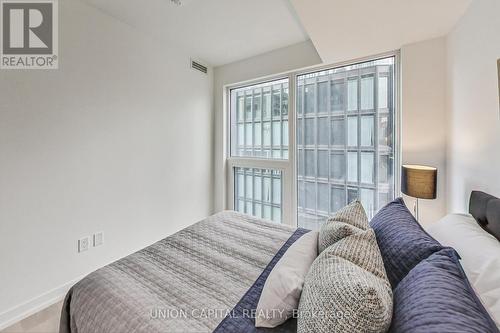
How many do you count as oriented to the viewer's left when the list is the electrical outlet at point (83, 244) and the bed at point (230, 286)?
1

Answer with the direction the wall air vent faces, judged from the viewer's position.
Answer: facing the viewer and to the right of the viewer

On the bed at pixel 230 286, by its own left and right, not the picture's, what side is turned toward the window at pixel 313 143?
right

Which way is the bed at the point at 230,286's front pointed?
to the viewer's left

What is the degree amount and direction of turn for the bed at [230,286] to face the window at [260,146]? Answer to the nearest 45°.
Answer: approximately 90° to its right

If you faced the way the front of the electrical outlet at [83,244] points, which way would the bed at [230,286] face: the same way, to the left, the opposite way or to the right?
the opposite way

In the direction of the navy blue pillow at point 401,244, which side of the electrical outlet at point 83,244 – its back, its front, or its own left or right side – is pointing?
front

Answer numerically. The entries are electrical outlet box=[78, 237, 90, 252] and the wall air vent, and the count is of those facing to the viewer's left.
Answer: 0

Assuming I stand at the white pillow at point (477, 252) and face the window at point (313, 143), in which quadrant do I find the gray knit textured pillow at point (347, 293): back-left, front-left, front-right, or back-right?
back-left

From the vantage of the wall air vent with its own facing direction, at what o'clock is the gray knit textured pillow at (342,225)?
The gray knit textured pillow is roughly at 1 o'clock from the wall air vent.
